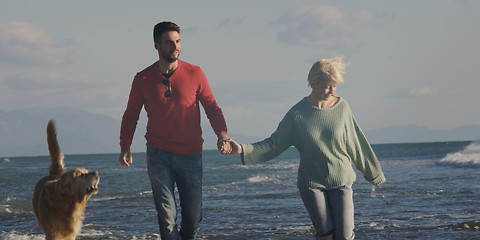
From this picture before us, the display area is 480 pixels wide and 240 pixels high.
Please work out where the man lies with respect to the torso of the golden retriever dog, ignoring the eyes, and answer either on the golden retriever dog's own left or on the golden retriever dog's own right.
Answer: on the golden retriever dog's own left

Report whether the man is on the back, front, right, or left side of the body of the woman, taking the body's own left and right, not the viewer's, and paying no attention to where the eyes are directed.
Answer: right

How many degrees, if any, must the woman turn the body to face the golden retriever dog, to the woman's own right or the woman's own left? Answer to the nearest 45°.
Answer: approximately 90° to the woman's own right

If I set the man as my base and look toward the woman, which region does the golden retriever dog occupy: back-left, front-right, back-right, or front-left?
back-right

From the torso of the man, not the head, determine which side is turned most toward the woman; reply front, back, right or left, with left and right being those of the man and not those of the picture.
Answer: left

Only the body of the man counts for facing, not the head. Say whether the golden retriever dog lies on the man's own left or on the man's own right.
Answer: on the man's own right

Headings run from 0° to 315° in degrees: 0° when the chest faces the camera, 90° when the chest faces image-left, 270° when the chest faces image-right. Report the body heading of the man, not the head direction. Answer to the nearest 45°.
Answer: approximately 0°

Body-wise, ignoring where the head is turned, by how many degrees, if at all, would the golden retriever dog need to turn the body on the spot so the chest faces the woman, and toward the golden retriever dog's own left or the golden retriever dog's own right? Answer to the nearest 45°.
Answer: approximately 45° to the golden retriever dog's own left

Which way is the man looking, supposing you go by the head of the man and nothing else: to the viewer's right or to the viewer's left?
to the viewer's right

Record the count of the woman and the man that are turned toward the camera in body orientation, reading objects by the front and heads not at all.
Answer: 2
